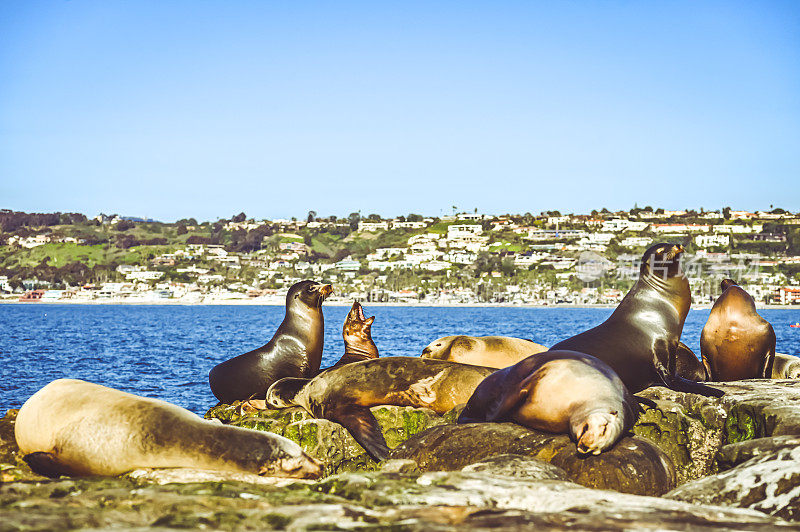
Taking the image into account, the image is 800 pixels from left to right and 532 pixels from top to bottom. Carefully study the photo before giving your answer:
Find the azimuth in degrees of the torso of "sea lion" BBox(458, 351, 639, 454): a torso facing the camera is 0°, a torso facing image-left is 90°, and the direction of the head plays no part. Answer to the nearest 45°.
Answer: approximately 315°

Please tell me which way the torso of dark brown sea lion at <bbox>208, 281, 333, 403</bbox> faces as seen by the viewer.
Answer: to the viewer's right

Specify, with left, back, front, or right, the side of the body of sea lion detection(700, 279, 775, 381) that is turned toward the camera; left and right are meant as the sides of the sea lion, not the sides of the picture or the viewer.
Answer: back

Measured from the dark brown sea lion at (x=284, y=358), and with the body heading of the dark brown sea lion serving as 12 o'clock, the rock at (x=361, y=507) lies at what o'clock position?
The rock is roughly at 3 o'clock from the dark brown sea lion.

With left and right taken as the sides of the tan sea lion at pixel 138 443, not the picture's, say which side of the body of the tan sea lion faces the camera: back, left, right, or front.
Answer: right

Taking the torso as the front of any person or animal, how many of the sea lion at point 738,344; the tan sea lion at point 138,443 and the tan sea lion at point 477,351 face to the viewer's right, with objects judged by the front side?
1

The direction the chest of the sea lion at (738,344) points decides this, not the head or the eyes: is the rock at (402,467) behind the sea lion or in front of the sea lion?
behind

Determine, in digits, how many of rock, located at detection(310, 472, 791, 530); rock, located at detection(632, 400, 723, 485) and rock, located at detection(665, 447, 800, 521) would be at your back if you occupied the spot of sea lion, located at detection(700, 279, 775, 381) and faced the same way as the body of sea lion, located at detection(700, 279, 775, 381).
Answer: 3

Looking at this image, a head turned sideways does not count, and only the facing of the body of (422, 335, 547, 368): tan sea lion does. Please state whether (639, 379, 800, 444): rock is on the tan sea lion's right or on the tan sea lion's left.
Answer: on the tan sea lion's left

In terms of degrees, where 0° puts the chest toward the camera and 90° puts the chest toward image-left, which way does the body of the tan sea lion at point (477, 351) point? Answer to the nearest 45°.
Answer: approximately 90°
